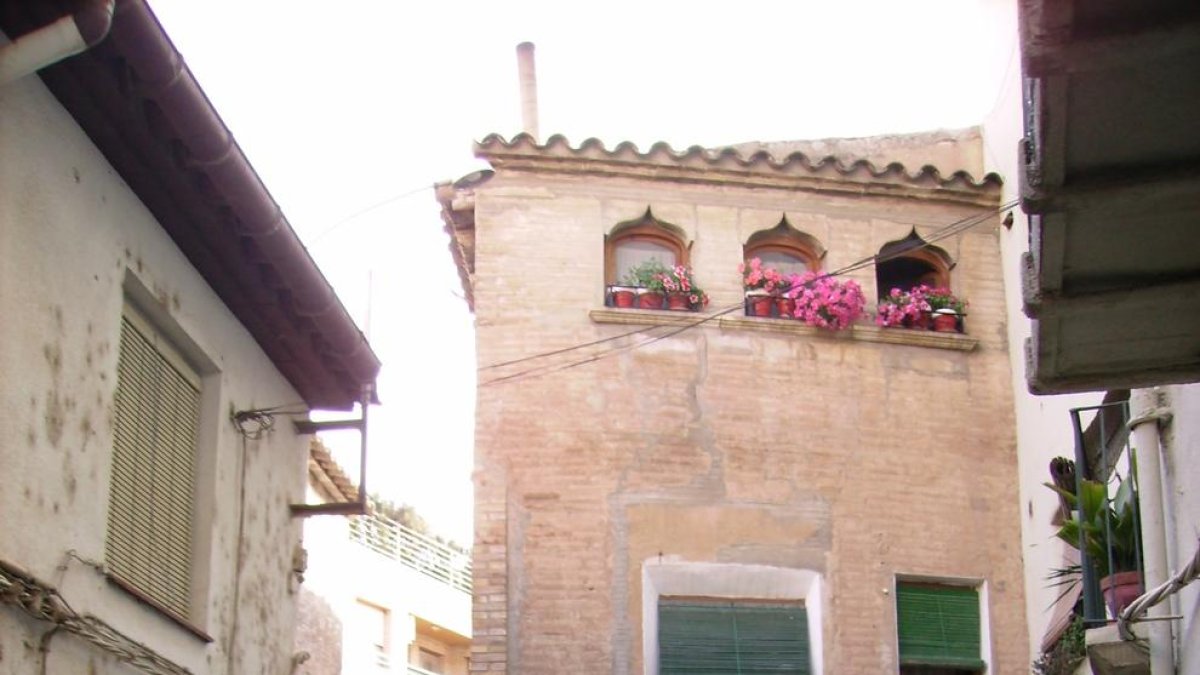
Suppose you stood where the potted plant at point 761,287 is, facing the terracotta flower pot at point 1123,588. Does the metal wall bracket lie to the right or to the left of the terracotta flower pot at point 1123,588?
right

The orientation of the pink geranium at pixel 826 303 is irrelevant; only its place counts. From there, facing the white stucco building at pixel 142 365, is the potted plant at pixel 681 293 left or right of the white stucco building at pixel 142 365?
right

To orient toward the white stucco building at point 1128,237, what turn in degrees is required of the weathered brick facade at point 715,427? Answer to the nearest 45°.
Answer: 0° — it already faces it

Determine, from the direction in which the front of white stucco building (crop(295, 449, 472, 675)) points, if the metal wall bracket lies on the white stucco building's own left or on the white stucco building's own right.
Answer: on the white stucco building's own right

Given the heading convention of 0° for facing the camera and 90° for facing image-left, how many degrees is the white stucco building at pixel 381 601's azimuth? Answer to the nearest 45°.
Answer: approximately 315°

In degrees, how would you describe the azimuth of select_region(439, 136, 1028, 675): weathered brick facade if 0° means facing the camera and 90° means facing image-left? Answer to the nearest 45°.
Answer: approximately 0°

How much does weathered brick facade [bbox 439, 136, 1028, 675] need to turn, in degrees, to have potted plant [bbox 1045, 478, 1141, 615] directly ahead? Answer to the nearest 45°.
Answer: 0° — it already faces it
